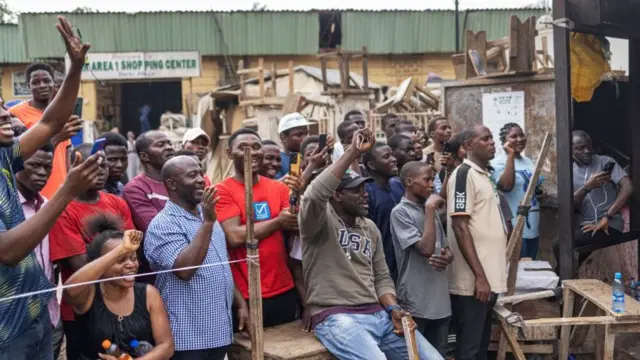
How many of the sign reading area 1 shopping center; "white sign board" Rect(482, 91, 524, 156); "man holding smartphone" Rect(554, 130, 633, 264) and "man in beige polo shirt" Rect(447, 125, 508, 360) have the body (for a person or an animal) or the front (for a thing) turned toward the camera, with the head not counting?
3

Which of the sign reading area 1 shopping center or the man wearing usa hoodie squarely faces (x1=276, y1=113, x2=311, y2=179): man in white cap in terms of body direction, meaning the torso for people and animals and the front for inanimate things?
the sign reading area 1 shopping center

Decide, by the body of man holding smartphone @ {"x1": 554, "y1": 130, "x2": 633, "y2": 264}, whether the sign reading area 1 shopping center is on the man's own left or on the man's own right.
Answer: on the man's own right

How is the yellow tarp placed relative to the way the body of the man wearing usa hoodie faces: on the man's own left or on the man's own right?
on the man's own left

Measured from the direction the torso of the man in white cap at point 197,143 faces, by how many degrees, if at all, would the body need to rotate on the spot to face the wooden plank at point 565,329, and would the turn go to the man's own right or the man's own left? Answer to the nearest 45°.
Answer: approximately 45° to the man's own left

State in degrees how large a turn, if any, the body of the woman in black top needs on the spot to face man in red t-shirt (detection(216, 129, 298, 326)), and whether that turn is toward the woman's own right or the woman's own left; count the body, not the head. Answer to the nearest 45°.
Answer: approximately 90° to the woman's own left
